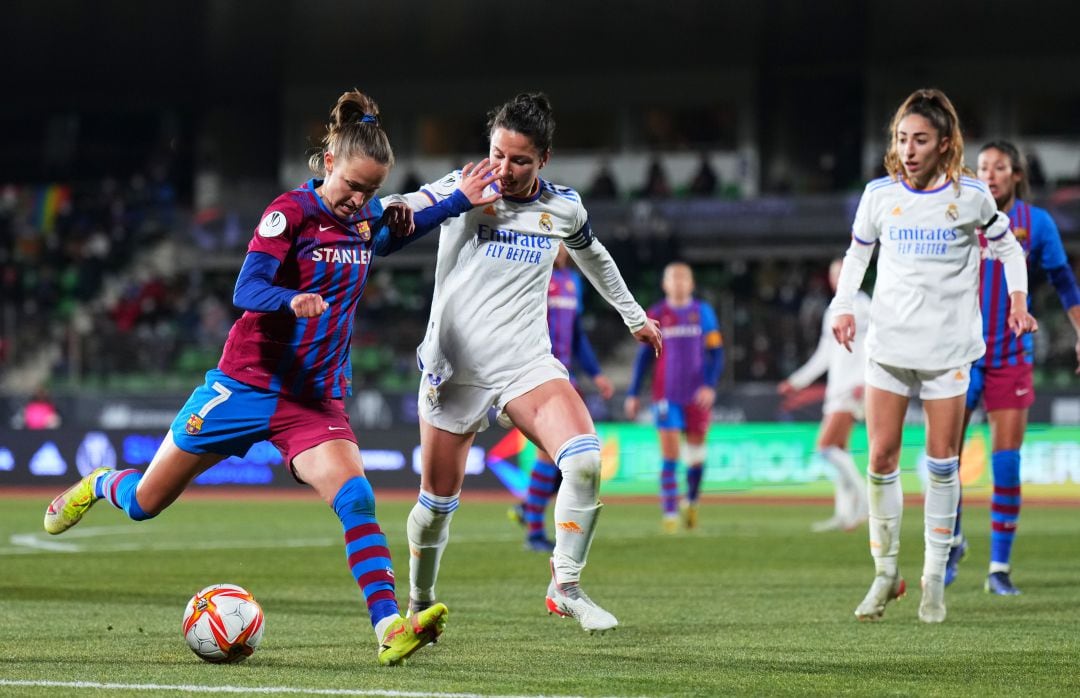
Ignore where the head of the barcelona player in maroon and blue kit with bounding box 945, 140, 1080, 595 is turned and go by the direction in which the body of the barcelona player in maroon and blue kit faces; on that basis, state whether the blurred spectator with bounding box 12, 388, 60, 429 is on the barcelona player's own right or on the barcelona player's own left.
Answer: on the barcelona player's own right

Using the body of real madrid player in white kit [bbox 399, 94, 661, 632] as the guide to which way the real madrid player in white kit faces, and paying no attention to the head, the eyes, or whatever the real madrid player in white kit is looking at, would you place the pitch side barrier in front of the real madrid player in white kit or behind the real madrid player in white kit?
behind

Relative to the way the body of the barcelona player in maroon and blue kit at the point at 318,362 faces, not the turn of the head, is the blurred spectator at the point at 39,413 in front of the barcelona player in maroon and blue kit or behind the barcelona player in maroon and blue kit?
behind

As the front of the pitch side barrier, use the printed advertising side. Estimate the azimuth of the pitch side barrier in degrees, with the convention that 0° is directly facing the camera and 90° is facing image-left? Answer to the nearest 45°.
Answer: approximately 0°

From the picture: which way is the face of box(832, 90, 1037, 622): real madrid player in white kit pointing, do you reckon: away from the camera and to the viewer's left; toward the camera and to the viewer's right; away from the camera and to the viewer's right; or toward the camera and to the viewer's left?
toward the camera and to the viewer's left

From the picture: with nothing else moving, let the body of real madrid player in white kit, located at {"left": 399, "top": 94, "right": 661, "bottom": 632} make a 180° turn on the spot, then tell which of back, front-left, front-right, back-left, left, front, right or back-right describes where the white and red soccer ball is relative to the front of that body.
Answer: back-left

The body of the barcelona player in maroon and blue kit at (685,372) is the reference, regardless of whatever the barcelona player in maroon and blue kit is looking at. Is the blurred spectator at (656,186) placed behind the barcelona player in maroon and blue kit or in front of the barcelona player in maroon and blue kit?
behind

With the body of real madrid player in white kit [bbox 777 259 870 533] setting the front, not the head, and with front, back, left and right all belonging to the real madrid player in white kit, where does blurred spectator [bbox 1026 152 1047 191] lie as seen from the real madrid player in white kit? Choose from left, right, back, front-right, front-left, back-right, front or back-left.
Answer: right

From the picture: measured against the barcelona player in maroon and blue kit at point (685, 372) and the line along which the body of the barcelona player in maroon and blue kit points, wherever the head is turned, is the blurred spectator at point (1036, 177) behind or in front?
behind

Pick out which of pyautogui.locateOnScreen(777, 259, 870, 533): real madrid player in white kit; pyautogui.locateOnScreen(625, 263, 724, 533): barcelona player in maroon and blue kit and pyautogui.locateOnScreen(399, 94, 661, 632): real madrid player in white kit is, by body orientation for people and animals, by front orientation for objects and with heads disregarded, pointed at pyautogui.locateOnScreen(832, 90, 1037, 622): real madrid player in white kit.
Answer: the barcelona player in maroon and blue kit
